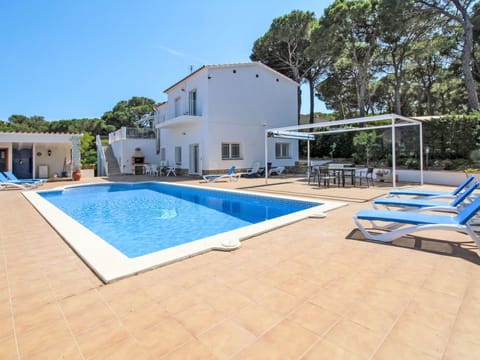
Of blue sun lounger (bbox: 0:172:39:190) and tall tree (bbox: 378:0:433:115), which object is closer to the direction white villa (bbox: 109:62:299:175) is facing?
the blue sun lounger

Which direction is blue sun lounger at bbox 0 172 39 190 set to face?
to the viewer's right

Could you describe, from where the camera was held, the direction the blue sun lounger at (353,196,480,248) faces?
facing to the left of the viewer

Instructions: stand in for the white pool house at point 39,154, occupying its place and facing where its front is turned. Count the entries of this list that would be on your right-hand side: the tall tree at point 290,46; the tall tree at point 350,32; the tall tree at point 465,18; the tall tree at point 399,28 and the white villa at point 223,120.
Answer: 0

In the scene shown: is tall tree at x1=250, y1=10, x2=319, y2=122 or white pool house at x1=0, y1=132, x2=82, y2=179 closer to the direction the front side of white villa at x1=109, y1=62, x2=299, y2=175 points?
the white pool house

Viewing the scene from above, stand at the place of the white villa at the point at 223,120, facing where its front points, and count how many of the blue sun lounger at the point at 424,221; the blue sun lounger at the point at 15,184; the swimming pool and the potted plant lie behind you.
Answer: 0

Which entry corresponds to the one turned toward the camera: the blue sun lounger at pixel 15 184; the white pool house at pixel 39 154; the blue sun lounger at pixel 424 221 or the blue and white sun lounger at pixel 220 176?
the white pool house

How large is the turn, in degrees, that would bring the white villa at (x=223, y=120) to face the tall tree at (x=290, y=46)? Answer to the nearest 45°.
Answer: approximately 180°

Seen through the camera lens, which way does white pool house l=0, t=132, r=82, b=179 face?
facing the viewer

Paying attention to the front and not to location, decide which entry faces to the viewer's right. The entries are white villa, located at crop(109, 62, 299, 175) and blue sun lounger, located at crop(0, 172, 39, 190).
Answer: the blue sun lounger

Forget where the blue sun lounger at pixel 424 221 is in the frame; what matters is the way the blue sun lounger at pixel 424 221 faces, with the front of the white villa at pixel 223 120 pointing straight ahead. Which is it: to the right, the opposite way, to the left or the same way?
to the right

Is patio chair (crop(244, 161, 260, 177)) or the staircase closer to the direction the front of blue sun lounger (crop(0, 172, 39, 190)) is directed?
the patio chair
